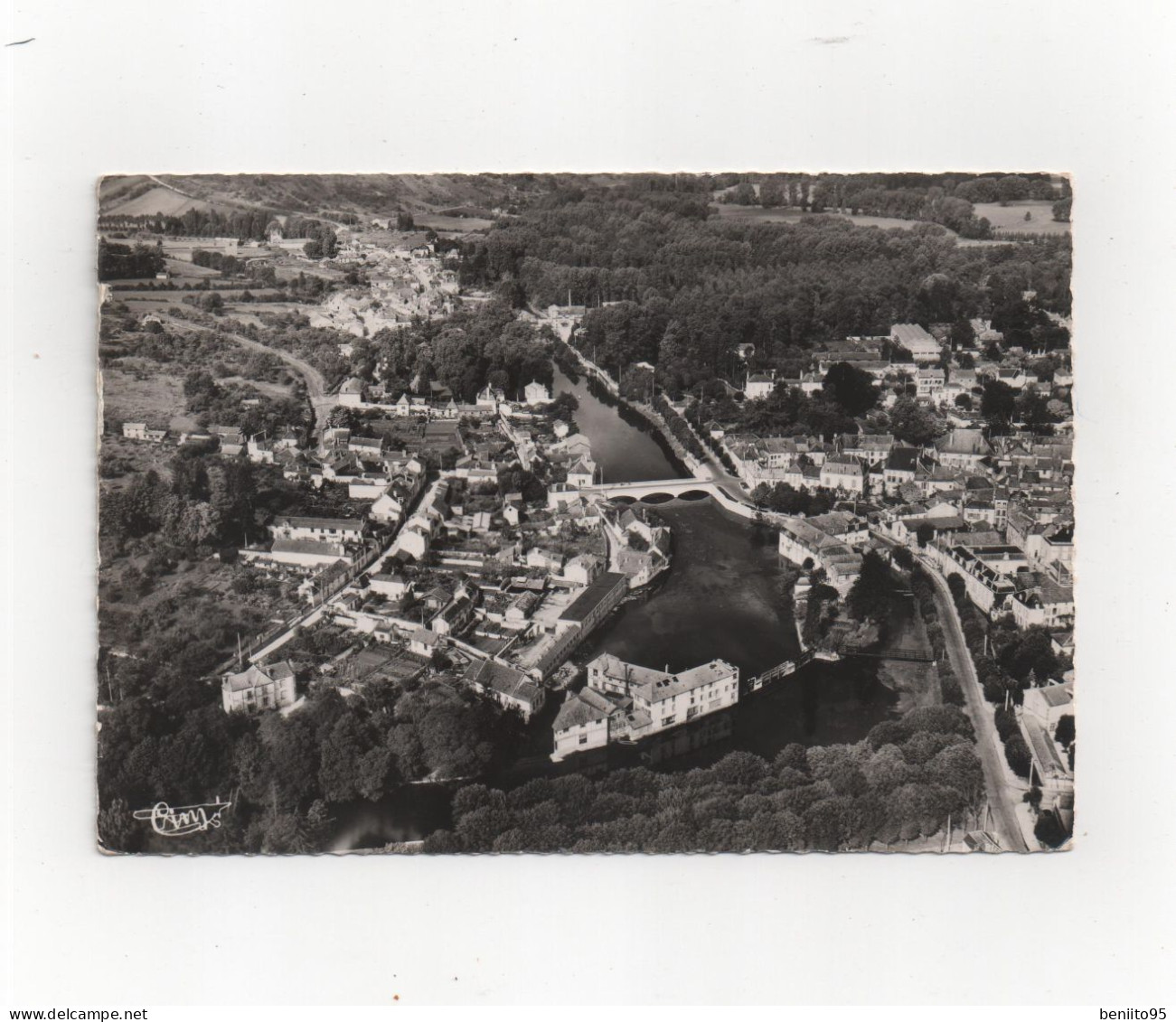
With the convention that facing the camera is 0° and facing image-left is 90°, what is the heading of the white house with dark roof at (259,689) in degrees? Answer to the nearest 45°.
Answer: approximately 0°

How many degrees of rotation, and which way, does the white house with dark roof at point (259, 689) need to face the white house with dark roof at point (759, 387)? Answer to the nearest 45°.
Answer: approximately 90° to its left

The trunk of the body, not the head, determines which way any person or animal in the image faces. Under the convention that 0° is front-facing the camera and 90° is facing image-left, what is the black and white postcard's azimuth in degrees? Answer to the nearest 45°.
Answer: approximately 0°

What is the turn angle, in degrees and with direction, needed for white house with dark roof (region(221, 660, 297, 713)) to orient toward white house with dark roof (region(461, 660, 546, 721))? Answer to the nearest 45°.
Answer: approximately 90° to its left
